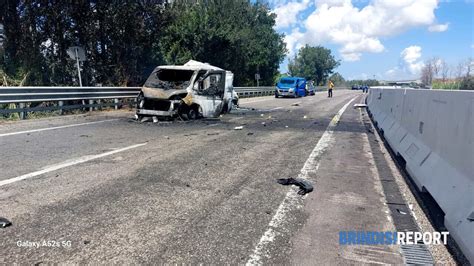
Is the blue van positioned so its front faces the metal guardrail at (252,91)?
no

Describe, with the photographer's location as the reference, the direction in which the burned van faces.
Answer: facing the viewer and to the left of the viewer

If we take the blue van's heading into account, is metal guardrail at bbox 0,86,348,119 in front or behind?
in front

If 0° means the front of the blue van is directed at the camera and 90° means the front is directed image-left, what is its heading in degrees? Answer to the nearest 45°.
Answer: approximately 45°

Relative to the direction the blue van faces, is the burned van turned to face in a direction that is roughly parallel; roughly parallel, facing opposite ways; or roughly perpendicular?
roughly parallel

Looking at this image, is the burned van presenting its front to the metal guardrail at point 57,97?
no

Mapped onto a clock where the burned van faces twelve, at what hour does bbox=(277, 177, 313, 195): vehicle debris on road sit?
The vehicle debris on road is roughly at 10 o'clock from the burned van.

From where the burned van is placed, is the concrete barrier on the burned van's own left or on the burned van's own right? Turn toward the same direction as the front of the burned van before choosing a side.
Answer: on the burned van's own left

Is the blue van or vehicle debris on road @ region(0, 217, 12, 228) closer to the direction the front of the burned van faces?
the vehicle debris on road

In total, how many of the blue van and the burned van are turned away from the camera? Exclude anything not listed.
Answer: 0

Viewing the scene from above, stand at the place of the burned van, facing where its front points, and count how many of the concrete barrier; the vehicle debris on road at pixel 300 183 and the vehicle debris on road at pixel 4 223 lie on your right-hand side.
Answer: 0
